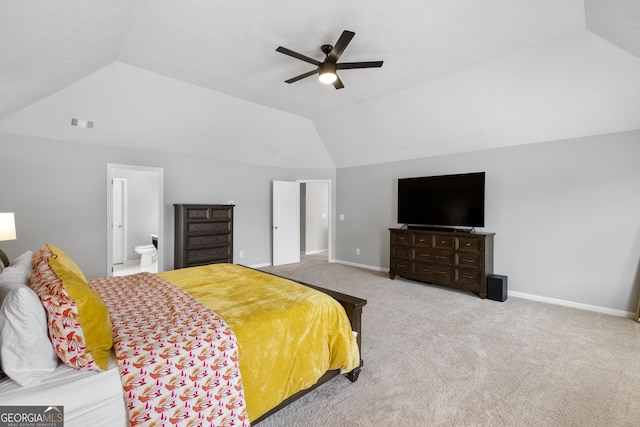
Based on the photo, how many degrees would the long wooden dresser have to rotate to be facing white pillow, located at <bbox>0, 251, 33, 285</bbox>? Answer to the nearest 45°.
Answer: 0° — it already faces it

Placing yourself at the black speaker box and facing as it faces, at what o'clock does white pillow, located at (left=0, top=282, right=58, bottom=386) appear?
The white pillow is roughly at 11 o'clock from the black speaker box.

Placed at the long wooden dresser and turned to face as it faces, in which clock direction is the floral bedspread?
The floral bedspread is roughly at 11 o'clock from the long wooden dresser.

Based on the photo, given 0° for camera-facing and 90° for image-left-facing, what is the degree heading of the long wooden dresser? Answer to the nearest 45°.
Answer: approximately 45°
